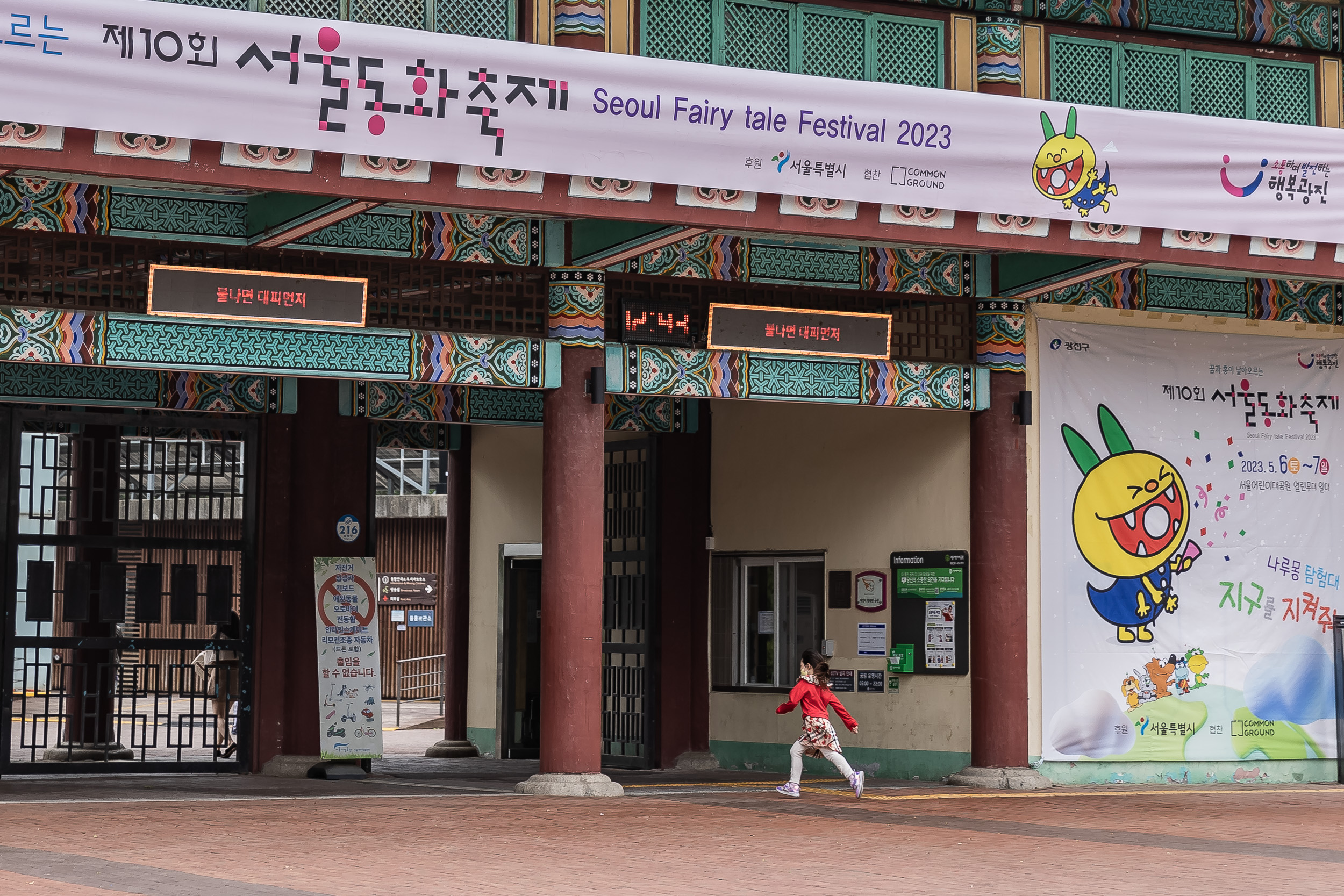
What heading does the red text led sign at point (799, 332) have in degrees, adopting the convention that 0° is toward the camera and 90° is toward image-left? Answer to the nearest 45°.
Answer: approximately 0°

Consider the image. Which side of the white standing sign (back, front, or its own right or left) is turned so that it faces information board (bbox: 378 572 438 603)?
back

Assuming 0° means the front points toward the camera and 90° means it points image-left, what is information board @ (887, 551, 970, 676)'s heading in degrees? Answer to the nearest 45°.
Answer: approximately 0°

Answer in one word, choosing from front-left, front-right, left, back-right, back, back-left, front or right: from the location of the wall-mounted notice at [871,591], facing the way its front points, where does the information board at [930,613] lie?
front-left

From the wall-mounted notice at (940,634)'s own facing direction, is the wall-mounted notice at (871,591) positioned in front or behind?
behind
